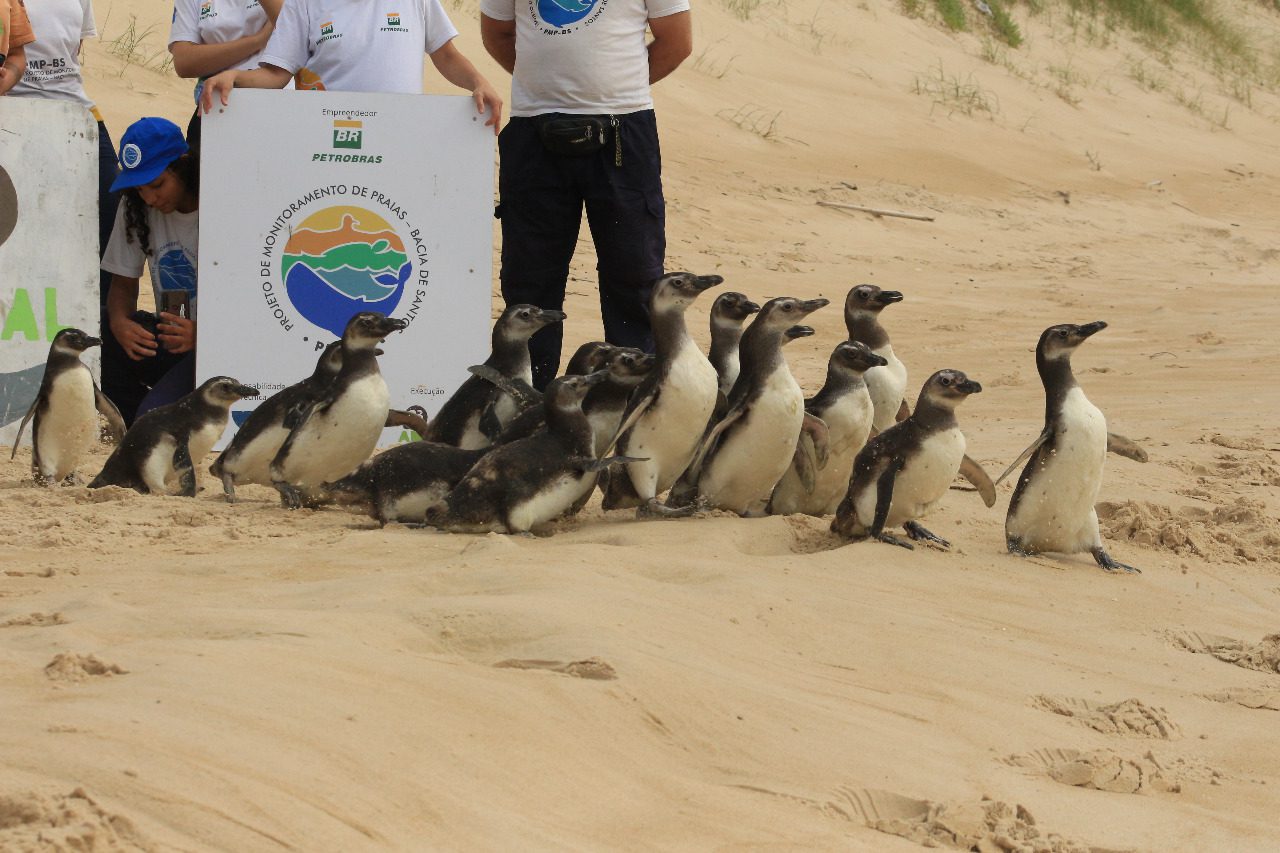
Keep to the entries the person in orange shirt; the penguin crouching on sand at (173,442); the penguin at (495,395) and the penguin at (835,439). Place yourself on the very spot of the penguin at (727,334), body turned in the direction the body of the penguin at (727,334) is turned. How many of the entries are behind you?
3

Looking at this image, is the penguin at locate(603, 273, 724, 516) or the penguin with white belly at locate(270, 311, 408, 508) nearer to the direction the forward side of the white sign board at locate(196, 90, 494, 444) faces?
the penguin with white belly

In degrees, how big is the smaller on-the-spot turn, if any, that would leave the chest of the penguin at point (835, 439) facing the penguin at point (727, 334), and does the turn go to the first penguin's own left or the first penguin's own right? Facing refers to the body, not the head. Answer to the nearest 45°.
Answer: approximately 180°

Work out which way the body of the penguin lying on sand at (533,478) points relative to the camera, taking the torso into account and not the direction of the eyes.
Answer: to the viewer's right

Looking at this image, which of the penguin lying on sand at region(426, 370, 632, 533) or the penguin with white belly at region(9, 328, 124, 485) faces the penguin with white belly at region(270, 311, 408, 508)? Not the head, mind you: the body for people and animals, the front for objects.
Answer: the penguin with white belly at region(9, 328, 124, 485)

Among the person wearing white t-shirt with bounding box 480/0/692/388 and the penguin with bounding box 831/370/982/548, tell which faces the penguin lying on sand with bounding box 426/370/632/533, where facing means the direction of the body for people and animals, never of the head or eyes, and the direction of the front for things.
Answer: the person wearing white t-shirt

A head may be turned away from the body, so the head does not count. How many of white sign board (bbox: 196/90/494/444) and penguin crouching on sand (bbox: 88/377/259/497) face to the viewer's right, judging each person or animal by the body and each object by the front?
1

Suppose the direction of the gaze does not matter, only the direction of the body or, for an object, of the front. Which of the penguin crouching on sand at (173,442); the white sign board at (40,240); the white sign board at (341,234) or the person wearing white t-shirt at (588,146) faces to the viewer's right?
the penguin crouching on sand

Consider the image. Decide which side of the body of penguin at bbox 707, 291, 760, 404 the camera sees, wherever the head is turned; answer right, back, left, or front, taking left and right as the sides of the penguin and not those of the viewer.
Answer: right

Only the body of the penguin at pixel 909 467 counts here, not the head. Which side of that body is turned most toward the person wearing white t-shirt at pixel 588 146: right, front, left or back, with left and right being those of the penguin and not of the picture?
back

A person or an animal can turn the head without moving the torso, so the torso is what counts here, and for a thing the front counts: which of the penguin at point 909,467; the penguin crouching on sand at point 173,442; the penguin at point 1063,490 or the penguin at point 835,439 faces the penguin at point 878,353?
the penguin crouching on sand
